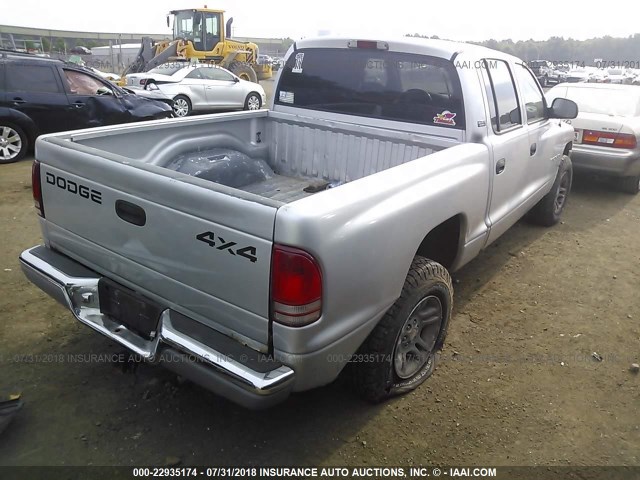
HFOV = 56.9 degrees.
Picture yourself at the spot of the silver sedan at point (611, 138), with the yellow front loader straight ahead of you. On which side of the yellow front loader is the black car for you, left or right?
left

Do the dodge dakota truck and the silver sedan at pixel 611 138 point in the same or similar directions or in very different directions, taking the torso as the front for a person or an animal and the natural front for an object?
same or similar directions

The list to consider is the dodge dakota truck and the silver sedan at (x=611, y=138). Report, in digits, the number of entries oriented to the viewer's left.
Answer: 0

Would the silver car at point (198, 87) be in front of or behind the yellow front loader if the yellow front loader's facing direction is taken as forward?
in front

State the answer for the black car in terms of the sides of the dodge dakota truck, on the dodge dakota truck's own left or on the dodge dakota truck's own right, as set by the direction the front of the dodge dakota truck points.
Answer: on the dodge dakota truck's own left

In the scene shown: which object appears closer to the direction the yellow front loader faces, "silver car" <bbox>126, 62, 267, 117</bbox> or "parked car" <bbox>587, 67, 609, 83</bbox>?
the silver car

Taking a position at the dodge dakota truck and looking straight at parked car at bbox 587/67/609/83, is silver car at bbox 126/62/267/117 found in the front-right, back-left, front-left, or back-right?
front-left

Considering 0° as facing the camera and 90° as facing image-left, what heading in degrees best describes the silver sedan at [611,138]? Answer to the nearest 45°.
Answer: approximately 225°

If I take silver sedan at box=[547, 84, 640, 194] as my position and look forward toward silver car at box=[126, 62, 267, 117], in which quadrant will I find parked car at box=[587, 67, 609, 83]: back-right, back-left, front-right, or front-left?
front-right

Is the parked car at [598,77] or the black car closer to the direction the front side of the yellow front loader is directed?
the black car

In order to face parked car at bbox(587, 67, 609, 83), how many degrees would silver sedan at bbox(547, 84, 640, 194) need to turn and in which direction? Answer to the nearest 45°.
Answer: approximately 45° to its left

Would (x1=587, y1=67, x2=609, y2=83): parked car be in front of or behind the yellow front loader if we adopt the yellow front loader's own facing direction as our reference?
behind

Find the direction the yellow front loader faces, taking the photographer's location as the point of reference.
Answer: facing the viewer and to the left of the viewer

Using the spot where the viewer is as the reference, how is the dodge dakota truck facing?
facing away from the viewer and to the right of the viewer

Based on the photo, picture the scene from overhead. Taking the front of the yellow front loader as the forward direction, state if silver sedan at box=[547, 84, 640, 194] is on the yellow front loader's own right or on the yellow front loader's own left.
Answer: on the yellow front loader's own left

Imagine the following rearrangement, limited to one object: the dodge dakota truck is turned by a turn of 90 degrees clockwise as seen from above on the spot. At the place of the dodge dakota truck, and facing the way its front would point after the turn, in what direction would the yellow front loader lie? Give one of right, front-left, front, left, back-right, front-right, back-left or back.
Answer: back-left

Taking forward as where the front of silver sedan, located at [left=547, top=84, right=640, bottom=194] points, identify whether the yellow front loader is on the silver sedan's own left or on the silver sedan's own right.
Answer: on the silver sedan's own left
